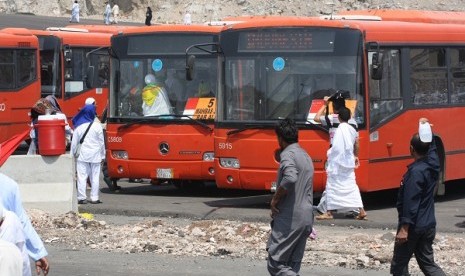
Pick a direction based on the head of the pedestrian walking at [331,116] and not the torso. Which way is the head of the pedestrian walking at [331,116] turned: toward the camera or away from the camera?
away from the camera

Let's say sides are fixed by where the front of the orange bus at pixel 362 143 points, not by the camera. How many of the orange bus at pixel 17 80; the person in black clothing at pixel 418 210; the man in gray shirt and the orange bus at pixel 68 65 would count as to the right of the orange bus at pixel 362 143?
2

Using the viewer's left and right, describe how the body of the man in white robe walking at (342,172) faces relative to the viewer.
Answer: facing away from the viewer and to the left of the viewer

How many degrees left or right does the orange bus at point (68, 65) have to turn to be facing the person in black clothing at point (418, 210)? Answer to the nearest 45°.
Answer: approximately 45° to its left

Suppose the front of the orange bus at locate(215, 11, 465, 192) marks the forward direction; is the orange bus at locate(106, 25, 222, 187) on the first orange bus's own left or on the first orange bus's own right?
on the first orange bus's own right

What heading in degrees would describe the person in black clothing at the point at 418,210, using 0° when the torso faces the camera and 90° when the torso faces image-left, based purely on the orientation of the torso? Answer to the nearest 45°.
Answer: approximately 135°

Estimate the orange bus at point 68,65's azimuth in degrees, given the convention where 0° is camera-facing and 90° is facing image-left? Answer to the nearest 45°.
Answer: approximately 45°

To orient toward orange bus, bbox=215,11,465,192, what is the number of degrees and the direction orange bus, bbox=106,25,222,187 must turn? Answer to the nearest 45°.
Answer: approximately 45° to its left

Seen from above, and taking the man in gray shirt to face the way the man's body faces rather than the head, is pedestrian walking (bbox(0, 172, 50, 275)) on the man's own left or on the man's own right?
on the man's own left
